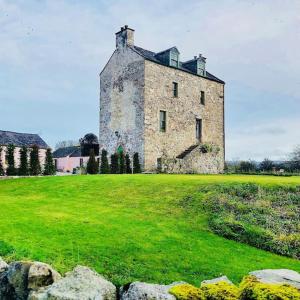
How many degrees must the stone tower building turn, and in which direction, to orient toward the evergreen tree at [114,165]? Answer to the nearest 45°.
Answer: approximately 90° to its right

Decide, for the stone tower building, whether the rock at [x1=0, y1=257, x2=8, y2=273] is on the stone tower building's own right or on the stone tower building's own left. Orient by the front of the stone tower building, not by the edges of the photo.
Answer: on the stone tower building's own right

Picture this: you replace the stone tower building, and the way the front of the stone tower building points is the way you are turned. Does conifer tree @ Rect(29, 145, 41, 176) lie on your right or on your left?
on your right

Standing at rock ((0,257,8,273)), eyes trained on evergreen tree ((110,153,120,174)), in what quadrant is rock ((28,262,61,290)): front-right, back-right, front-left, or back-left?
back-right

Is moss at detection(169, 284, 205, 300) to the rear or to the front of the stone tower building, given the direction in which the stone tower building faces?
to the front

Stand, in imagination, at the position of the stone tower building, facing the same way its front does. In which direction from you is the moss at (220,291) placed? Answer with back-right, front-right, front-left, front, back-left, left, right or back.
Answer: front-right

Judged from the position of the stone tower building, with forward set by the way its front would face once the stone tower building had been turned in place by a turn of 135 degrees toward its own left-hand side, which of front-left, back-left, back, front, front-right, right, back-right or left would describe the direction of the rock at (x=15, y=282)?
back

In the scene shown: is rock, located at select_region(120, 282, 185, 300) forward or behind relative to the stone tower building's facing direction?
forward

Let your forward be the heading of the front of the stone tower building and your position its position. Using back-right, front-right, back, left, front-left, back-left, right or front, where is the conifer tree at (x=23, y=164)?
right

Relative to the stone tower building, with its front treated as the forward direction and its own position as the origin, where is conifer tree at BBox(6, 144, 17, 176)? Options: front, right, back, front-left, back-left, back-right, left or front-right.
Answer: right

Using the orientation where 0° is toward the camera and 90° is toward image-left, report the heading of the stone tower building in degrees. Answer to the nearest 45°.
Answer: approximately 315°
